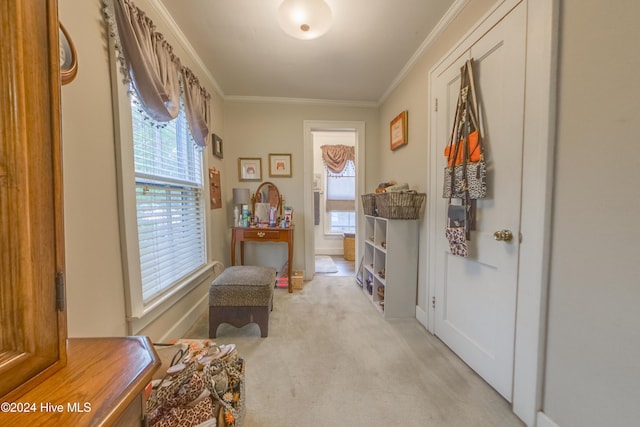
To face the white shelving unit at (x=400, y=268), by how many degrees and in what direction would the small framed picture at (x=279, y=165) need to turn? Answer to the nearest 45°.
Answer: approximately 45° to its left

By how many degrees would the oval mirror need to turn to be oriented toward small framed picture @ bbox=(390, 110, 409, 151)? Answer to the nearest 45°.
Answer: approximately 45° to its left

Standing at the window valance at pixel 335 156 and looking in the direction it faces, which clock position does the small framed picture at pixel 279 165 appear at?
The small framed picture is roughly at 1 o'clock from the window valance.

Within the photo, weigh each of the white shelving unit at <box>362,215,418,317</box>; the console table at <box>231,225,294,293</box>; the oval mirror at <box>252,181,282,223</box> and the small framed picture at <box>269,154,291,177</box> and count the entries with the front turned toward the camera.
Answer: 3

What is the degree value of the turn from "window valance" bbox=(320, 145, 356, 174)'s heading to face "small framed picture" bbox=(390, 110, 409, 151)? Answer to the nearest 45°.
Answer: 0° — it already faces it

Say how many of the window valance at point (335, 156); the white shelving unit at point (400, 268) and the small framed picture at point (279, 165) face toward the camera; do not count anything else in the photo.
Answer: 2

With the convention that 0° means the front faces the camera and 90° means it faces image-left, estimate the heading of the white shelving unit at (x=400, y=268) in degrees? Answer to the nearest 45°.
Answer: approximately 90°

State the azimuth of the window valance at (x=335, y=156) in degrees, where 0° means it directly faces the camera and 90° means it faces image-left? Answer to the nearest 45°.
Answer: approximately 0°
